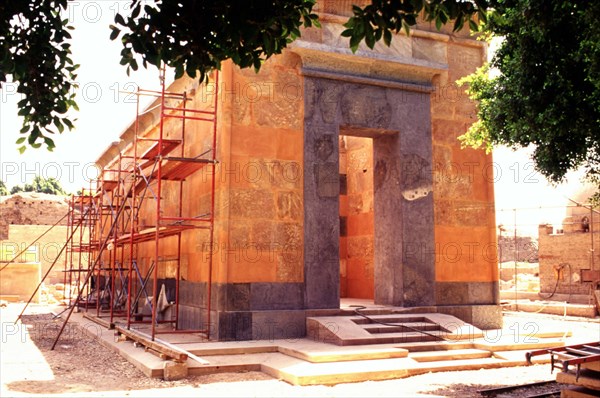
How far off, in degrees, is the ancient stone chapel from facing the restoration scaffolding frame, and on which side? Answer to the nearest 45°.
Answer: approximately 135° to its right

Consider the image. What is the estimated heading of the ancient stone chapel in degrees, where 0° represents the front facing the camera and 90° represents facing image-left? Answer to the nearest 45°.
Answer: approximately 315°

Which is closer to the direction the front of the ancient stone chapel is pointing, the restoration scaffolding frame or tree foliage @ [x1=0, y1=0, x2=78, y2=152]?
the tree foliage

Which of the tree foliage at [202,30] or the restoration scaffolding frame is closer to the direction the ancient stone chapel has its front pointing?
the tree foliage

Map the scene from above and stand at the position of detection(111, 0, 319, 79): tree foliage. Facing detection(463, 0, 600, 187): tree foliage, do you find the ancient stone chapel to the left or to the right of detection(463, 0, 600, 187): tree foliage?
left

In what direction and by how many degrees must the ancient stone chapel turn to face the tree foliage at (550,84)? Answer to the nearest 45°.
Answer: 0° — it already faces it

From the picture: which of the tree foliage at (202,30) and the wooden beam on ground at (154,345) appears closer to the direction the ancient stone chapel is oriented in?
the tree foliage

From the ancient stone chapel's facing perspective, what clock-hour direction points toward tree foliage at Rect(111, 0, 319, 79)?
The tree foliage is roughly at 2 o'clock from the ancient stone chapel.

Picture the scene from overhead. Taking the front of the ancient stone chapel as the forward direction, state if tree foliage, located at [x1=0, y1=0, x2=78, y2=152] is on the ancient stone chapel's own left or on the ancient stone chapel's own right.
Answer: on the ancient stone chapel's own right
